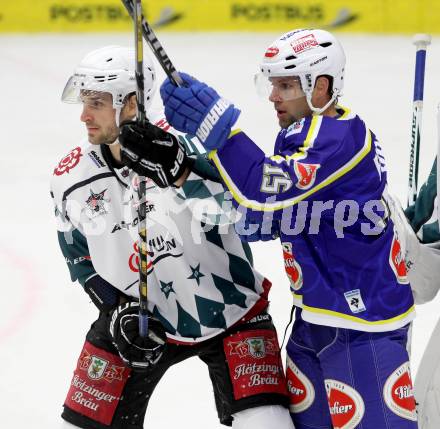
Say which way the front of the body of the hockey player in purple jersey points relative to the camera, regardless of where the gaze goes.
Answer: to the viewer's left

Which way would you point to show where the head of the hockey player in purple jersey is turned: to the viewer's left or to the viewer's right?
to the viewer's left

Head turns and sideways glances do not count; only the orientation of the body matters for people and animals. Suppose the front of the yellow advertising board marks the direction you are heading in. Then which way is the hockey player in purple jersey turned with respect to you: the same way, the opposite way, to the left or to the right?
to the right

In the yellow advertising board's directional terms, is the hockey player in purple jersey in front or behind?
in front

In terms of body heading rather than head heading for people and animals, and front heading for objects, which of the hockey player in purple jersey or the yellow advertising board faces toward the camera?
the yellow advertising board

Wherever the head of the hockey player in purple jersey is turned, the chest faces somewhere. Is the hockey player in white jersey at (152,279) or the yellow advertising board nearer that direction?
the hockey player in white jersey

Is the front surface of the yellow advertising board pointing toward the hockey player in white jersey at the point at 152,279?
yes

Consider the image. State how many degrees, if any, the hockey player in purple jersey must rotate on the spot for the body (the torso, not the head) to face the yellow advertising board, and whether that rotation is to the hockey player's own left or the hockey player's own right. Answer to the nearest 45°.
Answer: approximately 90° to the hockey player's own right

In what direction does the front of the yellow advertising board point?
toward the camera
